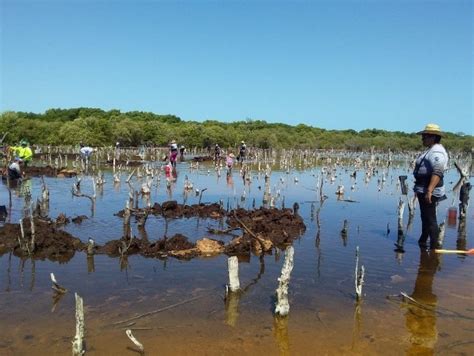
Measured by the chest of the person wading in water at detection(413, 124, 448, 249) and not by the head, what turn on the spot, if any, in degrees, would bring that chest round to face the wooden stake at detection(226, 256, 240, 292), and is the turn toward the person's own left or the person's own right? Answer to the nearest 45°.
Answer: approximately 45° to the person's own left

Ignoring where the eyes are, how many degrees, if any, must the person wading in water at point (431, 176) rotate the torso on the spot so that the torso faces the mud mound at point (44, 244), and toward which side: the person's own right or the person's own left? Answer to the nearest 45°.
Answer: approximately 45° to the person's own left

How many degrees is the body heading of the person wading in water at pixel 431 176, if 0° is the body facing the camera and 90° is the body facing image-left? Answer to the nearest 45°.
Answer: approximately 90°

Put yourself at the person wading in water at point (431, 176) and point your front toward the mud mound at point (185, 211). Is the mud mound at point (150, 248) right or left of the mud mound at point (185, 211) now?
left

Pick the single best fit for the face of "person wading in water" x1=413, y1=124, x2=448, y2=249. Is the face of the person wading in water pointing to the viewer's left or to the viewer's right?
to the viewer's left

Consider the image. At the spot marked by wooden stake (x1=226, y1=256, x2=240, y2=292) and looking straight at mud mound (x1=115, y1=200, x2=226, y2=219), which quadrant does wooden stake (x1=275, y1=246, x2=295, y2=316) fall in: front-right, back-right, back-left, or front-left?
back-right

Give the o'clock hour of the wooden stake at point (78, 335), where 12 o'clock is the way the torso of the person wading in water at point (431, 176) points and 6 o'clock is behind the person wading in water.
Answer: The wooden stake is roughly at 10 o'clock from the person wading in water.

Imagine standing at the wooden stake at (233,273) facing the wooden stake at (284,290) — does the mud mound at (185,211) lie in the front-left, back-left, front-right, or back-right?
back-left

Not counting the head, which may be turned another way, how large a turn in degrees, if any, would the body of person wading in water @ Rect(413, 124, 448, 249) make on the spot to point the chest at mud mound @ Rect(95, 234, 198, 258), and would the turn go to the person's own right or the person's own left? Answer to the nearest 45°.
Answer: approximately 45° to the person's own left
